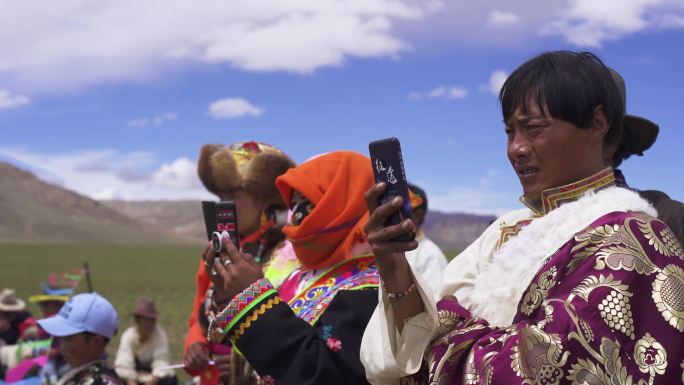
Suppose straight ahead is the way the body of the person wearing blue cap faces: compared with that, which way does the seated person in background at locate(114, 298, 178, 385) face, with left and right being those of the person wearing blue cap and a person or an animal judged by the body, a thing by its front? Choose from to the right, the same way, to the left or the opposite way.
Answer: to the left

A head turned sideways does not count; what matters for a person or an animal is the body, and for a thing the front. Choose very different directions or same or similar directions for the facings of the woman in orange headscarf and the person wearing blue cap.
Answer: same or similar directions

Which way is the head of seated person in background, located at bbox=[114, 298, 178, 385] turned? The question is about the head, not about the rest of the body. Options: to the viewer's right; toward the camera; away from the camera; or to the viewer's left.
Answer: toward the camera

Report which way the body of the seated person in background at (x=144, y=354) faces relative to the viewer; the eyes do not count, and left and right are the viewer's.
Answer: facing the viewer

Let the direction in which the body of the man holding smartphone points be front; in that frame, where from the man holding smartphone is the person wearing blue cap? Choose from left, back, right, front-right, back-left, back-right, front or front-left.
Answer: right

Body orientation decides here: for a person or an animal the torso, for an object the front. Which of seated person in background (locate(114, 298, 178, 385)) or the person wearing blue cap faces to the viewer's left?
the person wearing blue cap

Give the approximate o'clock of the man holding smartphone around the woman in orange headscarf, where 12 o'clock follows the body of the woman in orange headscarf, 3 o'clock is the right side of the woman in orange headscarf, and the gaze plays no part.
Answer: The man holding smartphone is roughly at 8 o'clock from the woman in orange headscarf.

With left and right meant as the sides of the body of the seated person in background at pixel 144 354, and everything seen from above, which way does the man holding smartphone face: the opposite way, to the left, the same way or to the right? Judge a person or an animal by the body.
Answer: to the right

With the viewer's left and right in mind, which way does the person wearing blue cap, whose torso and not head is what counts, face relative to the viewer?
facing to the left of the viewer

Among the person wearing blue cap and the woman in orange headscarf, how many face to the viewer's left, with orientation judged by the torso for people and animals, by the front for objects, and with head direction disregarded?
2

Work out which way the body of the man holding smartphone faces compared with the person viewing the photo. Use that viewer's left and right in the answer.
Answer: facing the viewer and to the left of the viewer

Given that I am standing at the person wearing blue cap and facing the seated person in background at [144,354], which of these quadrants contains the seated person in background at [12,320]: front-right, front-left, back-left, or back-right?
front-left

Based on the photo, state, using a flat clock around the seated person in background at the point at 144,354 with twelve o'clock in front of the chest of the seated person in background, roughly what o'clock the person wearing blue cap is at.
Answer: The person wearing blue cap is roughly at 12 o'clock from the seated person in background.

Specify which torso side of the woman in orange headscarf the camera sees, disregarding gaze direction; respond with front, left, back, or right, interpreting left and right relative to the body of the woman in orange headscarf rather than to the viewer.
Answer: left
